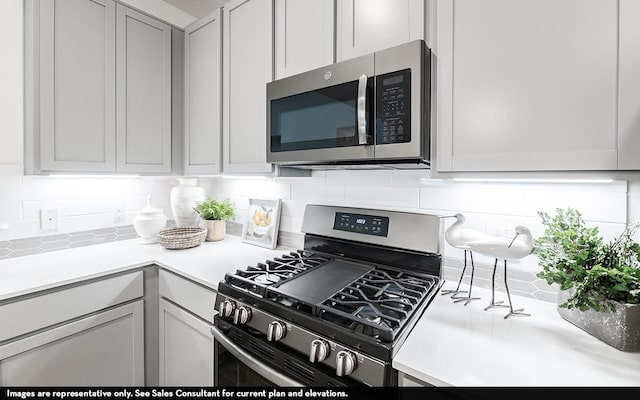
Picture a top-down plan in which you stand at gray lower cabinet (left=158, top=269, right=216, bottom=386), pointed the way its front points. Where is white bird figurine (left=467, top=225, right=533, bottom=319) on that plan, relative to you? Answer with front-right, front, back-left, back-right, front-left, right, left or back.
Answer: left

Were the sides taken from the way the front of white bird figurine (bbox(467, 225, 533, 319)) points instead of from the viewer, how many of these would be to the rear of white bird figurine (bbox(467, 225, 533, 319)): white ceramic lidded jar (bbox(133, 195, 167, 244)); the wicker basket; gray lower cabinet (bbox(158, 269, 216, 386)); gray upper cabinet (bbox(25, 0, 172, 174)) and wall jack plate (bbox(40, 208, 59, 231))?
5

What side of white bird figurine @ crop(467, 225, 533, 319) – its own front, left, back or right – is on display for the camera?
right

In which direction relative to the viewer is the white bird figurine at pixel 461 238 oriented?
to the viewer's left

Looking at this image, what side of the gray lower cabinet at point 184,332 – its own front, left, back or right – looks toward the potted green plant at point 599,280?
left

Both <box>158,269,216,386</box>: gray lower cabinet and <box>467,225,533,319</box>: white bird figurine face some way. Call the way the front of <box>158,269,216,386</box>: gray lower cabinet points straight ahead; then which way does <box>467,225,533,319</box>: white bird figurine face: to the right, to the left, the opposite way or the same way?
to the left

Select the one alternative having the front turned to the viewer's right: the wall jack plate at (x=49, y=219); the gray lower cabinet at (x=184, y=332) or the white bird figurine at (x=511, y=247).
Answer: the white bird figurine

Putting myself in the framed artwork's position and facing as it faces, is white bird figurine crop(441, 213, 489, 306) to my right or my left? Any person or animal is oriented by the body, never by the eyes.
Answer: on my left

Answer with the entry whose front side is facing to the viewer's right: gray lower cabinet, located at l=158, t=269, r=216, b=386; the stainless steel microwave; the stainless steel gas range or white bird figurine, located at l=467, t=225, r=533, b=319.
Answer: the white bird figurine

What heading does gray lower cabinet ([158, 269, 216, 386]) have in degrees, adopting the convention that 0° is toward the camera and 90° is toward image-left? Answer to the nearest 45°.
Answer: approximately 45°

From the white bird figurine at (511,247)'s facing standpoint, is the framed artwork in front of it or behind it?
behind
